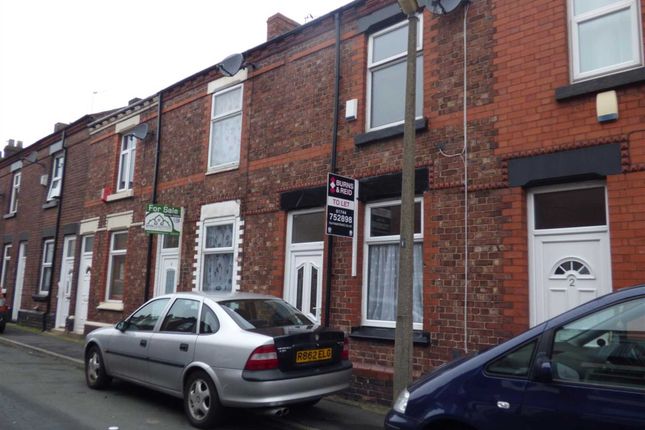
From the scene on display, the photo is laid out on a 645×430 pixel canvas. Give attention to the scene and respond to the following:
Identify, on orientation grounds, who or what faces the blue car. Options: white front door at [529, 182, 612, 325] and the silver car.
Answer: the white front door

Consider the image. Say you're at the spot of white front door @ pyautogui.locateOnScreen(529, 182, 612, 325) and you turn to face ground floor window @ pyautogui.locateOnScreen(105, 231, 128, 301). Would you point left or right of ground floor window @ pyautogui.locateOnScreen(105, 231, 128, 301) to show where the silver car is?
left

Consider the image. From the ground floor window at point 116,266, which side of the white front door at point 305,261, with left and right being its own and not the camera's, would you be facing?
right

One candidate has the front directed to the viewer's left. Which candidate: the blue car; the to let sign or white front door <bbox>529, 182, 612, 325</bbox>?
the blue car

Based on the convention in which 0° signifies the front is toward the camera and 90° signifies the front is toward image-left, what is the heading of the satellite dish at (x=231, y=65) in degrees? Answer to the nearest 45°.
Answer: approximately 45°

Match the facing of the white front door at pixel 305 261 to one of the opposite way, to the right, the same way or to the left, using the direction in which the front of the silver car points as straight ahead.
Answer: to the left

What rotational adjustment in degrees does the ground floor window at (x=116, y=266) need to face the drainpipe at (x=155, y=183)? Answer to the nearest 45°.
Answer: approximately 45° to its left

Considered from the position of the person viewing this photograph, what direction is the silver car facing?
facing away from the viewer and to the left of the viewer
